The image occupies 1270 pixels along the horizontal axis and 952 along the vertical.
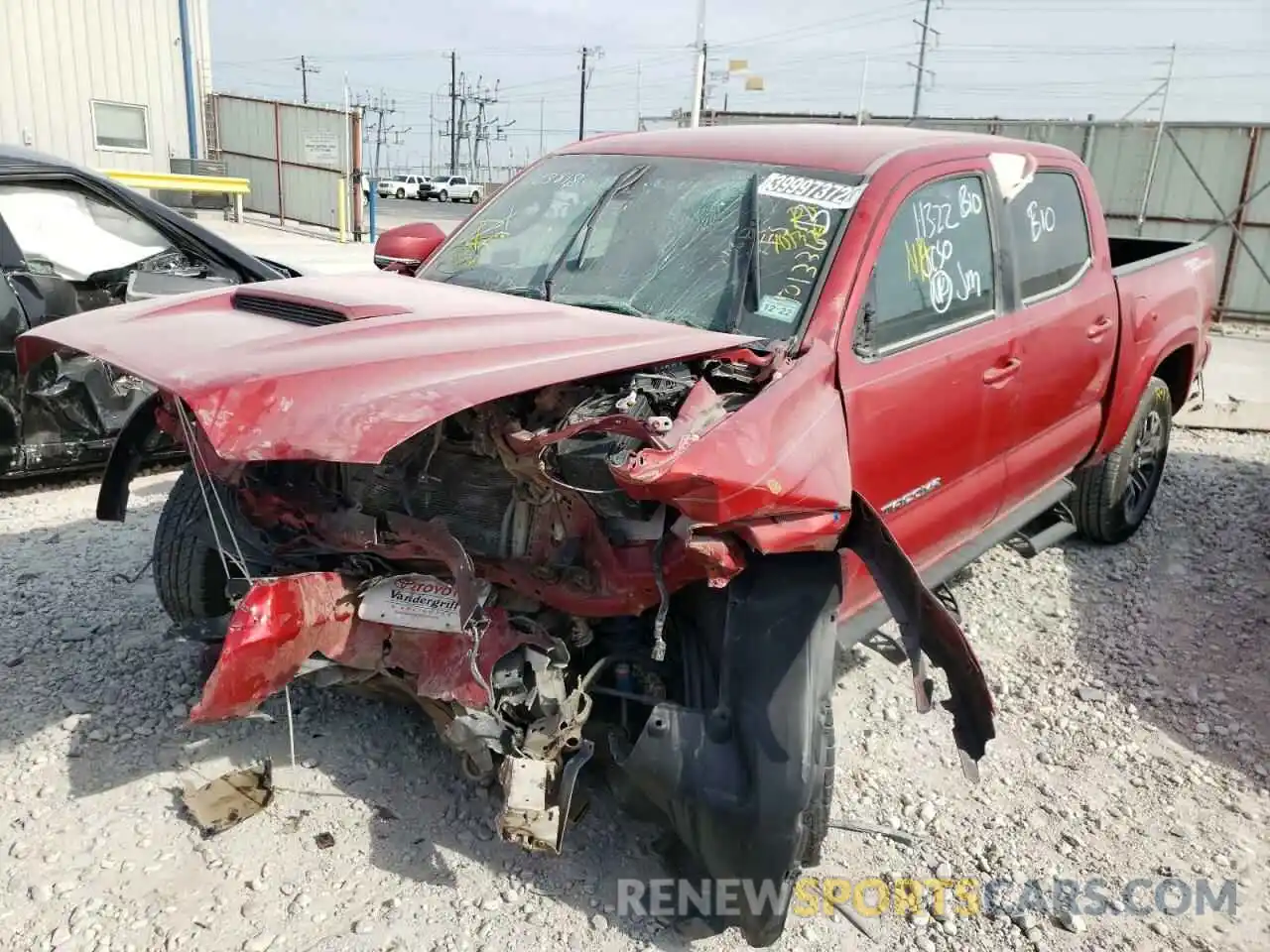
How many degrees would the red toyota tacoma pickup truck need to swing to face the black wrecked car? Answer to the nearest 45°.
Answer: approximately 90° to its right

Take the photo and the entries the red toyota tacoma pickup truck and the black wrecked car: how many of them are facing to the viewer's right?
1

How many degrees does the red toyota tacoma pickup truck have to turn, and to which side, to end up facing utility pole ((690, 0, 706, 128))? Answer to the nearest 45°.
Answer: approximately 135° to its right

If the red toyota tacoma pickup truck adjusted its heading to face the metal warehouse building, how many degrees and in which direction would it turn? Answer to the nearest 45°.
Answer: approximately 90° to its right

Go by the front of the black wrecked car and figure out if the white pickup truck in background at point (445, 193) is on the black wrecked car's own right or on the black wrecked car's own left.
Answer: on the black wrecked car's own left

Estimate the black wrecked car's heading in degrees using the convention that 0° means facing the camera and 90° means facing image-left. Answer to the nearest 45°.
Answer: approximately 270°

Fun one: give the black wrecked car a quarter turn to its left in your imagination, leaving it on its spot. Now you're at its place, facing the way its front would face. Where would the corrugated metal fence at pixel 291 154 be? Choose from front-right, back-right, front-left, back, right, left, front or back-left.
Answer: front

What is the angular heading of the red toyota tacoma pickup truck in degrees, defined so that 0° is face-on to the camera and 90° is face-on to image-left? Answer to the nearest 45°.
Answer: approximately 45°

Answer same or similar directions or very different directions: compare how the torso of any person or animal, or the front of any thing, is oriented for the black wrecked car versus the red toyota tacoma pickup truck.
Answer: very different directions

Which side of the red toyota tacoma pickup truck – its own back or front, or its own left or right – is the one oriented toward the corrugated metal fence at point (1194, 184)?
back
